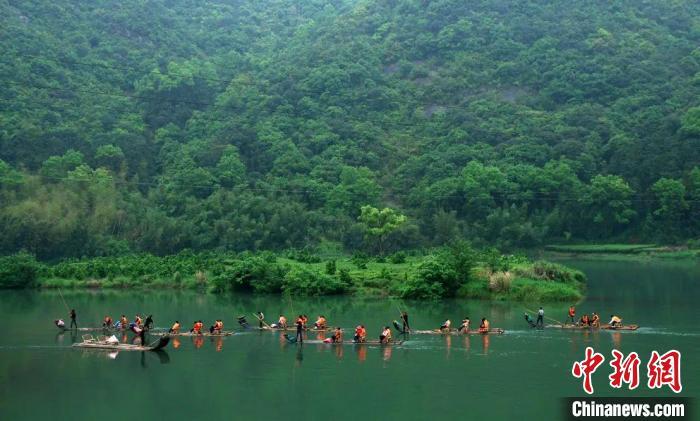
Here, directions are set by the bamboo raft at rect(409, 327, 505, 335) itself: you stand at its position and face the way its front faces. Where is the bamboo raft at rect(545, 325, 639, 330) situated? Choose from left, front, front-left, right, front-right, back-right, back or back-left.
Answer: back

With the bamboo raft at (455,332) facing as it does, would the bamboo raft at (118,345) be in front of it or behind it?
in front

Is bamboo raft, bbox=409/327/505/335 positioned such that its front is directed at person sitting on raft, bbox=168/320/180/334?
yes

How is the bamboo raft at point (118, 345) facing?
to the viewer's right

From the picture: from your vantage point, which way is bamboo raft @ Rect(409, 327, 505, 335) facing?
to the viewer's left

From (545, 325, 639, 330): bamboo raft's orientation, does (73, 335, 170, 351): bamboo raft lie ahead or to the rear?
ahead

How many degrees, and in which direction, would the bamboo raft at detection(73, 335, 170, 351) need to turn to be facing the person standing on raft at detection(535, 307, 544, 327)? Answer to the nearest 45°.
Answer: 0° — it already faces them

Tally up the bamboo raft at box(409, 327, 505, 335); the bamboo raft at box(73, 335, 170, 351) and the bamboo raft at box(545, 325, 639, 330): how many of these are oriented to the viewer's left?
2

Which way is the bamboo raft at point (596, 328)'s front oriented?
to the viewer's left

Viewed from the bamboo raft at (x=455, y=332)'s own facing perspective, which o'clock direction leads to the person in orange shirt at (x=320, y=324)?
The person in orange shirt is roughly at 12 o'clock from the bamboo raft.

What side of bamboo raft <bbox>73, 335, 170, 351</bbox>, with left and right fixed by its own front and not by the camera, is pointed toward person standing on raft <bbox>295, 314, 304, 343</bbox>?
front

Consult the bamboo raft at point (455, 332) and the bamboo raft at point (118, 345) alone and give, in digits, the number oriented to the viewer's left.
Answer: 1

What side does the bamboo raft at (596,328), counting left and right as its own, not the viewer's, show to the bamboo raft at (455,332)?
front

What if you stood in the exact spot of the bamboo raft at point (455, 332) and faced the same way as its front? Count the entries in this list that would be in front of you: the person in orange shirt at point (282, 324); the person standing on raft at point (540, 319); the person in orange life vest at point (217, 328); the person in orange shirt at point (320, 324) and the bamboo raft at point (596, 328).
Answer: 3

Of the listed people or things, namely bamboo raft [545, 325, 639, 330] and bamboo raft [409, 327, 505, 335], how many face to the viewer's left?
2

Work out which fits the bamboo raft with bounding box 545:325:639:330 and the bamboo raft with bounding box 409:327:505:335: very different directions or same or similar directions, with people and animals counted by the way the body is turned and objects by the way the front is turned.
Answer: same or similar directions
